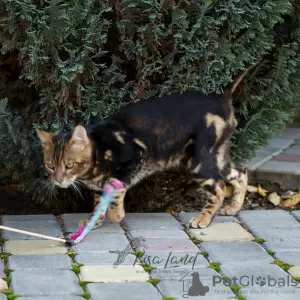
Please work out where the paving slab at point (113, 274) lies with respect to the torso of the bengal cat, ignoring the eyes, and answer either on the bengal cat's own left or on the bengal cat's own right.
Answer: on the bengal cat's own left

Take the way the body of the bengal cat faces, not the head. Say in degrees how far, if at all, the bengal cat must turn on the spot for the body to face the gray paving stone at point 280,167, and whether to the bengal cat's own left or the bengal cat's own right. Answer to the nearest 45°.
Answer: approximately 135° to the bengal cat's own right

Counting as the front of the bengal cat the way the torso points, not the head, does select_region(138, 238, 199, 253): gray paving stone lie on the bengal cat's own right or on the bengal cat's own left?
on the bengal cat's own left

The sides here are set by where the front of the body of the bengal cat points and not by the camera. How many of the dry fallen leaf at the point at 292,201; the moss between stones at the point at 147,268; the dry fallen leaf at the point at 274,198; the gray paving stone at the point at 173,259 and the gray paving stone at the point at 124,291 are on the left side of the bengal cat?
3

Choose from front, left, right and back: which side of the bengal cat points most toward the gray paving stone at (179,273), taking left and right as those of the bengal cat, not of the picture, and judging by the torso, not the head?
left

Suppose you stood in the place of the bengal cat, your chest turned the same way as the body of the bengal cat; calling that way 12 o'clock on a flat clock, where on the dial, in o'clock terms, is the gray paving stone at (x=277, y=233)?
The gray paving stone is roughly at 7 o'clock from the bengal cat.

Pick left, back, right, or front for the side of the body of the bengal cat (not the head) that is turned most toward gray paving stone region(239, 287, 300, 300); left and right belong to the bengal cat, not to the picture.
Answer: left

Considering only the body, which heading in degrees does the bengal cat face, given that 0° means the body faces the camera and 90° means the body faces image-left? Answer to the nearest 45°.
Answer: approximately 90°
